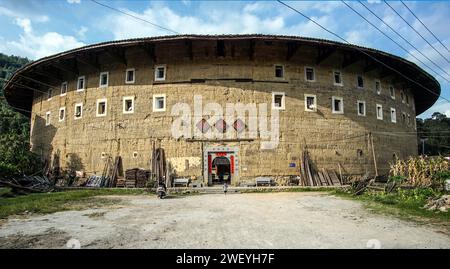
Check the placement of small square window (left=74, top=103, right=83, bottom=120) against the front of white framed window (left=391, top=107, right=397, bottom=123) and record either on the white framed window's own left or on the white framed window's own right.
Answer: on the white framed window's own right

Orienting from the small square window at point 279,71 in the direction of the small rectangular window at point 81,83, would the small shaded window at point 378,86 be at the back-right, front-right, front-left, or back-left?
back-right

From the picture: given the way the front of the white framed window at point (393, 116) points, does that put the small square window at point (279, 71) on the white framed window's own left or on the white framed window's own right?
on the white framed window's own right

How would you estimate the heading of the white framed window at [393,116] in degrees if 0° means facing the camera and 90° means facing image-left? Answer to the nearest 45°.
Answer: approximately 315°

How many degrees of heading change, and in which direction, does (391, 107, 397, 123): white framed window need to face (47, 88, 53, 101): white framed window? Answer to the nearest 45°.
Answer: approximately 90° to its right

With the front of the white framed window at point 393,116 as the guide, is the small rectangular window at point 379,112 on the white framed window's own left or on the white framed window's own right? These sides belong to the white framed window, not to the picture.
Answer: on the white framed window's own right

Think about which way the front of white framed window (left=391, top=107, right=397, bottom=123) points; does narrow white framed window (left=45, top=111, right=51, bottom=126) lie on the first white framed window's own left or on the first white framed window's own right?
on the first white framed window's own right

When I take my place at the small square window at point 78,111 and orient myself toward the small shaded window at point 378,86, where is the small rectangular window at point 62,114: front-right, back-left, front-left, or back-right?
back-left

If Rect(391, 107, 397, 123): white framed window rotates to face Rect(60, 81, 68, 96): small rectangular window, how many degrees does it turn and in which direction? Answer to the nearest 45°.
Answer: approximately 90° to its right

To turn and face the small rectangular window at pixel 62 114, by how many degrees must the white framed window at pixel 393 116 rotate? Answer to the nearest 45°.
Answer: approximately 90° to its right
